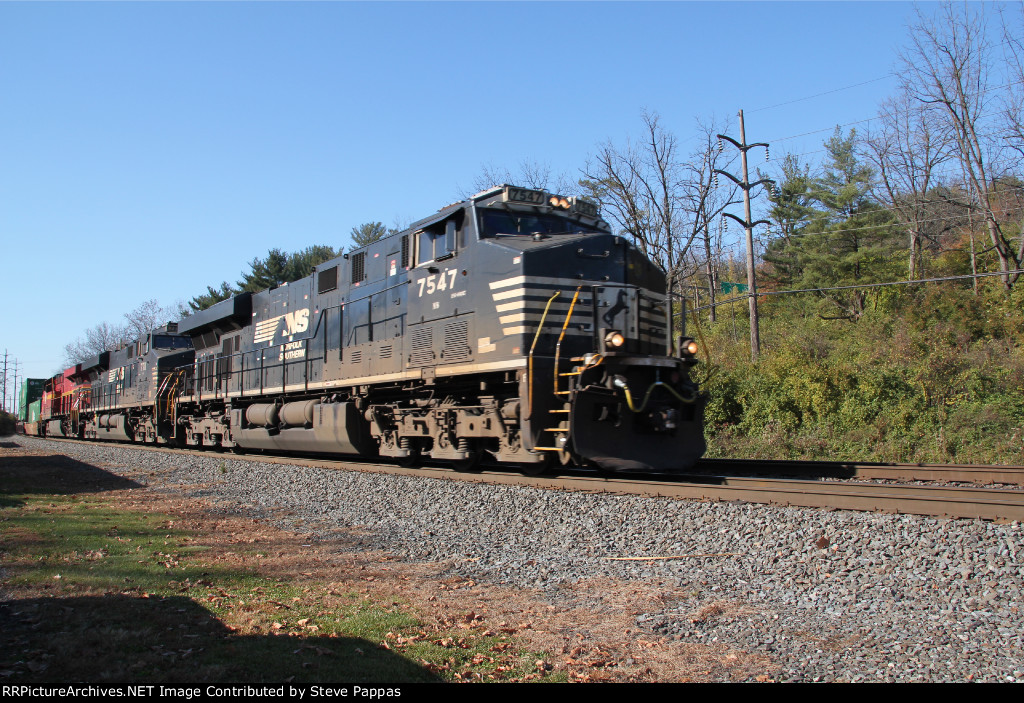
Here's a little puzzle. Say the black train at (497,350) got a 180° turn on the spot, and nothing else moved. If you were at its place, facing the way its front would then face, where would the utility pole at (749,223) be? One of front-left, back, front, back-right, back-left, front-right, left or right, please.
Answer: right

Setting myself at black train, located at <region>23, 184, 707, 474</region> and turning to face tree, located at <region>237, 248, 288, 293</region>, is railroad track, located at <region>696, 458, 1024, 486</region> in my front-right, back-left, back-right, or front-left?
back-right

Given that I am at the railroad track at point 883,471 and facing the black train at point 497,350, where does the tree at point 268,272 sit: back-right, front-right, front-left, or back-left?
front-right

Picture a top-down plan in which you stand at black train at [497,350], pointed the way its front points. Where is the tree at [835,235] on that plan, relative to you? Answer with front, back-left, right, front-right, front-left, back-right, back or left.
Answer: left

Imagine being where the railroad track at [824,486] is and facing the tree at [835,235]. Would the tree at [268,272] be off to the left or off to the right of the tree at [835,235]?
left

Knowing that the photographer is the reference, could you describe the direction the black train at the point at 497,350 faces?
facing the viewer and to the right of the viewer

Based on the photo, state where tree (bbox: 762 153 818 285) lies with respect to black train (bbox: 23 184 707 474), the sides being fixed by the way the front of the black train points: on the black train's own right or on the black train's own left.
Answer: on the black train's own left

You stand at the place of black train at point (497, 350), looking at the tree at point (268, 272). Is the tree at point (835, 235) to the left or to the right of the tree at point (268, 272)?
right

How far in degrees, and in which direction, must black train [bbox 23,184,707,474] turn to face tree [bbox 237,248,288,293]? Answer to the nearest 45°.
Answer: approximately 135° to its left

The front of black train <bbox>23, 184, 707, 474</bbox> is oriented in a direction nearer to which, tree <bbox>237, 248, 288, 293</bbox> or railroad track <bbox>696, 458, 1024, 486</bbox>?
the railroad track
